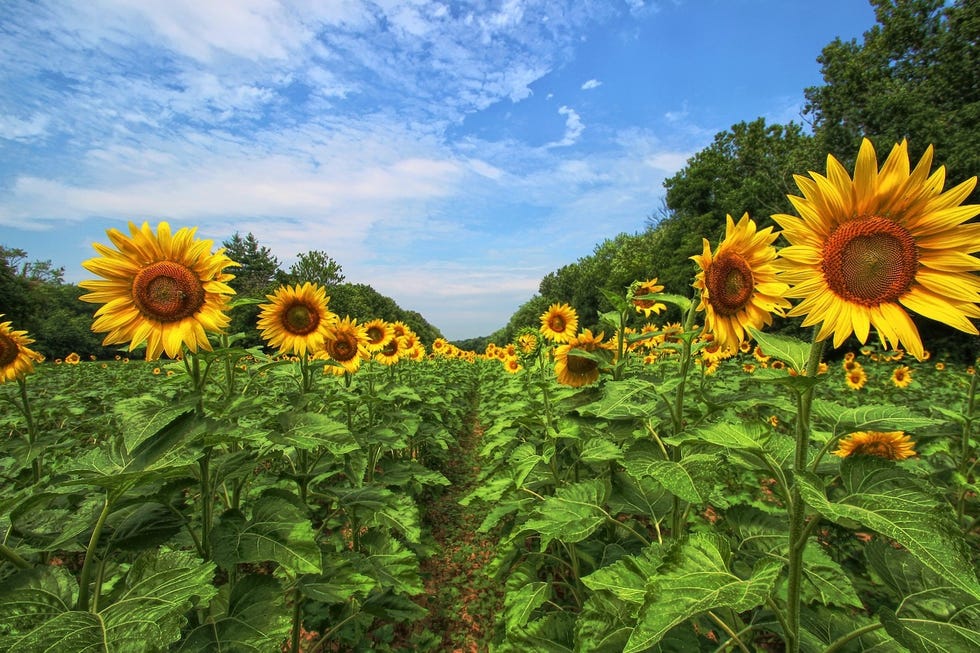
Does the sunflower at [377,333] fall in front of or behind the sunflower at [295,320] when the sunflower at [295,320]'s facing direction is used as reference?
behind

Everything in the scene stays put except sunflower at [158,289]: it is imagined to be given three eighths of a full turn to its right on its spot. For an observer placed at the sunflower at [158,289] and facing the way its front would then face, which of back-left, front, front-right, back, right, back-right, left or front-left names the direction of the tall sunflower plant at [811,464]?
back

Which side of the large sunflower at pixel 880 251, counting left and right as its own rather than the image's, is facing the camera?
front

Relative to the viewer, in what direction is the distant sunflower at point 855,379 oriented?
toward the camera

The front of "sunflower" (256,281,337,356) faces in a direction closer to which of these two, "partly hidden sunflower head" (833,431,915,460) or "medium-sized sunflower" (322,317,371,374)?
the partly hidden sunflower head

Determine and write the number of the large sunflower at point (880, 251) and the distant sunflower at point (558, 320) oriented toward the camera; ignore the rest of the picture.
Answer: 2

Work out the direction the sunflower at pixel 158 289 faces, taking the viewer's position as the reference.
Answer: facing the viewer

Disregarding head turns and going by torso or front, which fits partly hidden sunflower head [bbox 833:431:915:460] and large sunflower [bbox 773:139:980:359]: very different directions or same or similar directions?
same or similar directions

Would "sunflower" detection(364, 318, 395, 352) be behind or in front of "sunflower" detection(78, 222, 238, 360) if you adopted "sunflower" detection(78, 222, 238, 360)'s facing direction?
behind

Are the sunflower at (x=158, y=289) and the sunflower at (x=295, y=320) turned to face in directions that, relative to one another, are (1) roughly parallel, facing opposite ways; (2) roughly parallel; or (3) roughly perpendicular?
roughly parallel

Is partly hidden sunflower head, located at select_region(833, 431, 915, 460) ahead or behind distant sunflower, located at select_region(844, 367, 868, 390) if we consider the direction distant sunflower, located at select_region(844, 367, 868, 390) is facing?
ahead

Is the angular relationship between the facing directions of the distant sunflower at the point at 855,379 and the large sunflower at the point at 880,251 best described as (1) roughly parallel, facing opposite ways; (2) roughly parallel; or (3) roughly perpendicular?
roughly parallel

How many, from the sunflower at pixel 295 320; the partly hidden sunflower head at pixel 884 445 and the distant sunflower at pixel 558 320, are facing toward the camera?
3
